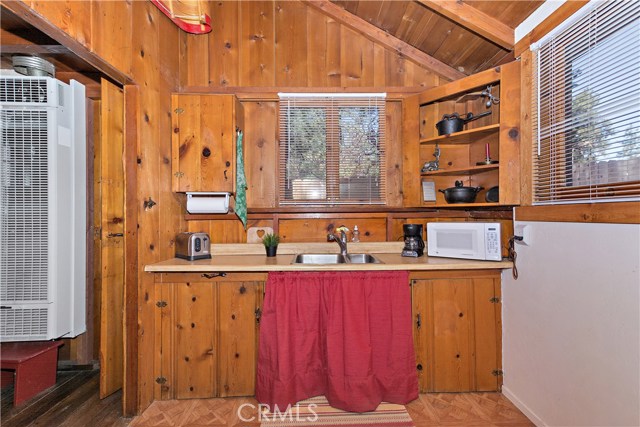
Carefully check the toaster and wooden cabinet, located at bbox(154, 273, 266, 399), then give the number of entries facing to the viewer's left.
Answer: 0

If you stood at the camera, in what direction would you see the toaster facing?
facing the viewer and to the right of the viewer

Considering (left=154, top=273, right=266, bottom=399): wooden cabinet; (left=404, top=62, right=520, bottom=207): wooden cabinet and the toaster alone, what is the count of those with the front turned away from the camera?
0

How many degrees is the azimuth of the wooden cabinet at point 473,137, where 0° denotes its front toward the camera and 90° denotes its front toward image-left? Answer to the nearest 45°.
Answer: approximately 45°

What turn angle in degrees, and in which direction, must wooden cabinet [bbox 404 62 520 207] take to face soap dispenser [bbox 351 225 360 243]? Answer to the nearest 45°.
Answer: approximately 45° to its right

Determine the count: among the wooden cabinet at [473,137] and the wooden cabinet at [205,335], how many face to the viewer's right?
0

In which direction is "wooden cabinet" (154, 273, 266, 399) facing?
toward the camera
